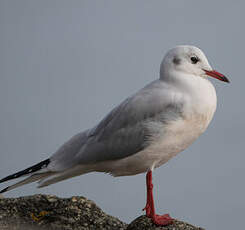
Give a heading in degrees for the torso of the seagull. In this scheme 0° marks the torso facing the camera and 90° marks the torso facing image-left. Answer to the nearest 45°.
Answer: approximately 270°
